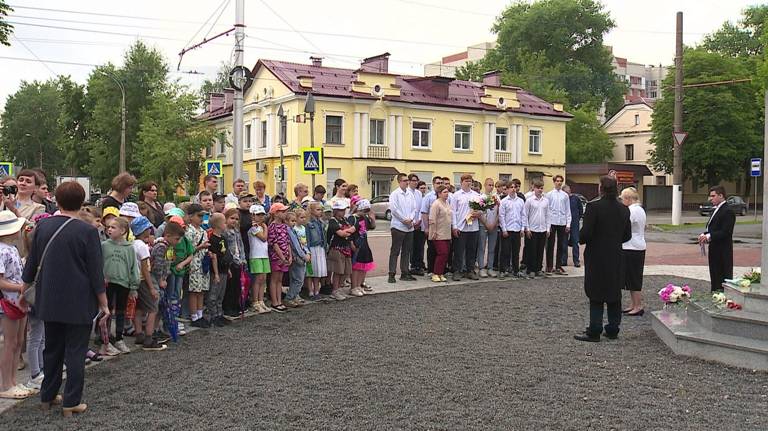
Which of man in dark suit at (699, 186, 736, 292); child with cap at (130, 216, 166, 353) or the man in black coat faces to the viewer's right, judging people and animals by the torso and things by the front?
the child with cap

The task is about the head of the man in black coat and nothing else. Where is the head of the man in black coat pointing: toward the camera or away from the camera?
away from the camera

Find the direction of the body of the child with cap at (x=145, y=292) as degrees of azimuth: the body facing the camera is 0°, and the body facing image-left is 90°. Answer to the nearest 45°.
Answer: approximately 270°

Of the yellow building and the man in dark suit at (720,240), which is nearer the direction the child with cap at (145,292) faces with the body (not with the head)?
the man in dark suit

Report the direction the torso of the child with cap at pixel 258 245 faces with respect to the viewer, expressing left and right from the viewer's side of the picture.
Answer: facing the viewer and to the right of the viewer

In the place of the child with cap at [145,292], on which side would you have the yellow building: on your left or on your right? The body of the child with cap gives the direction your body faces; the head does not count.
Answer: on your left

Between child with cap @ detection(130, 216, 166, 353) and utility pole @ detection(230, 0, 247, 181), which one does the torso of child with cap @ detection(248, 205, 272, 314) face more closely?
the child with cap

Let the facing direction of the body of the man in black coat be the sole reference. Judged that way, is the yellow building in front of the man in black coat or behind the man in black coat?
in front

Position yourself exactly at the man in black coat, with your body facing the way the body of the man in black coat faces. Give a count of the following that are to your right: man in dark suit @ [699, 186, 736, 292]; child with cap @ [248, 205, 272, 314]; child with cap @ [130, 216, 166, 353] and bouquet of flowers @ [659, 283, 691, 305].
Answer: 2

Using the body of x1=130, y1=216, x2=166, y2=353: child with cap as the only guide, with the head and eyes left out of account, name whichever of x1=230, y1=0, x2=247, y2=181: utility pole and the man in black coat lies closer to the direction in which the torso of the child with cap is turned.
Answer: the man in black coat

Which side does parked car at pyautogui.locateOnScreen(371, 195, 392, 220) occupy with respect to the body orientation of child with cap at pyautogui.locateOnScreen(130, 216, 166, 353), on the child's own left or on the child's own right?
on the child's own left

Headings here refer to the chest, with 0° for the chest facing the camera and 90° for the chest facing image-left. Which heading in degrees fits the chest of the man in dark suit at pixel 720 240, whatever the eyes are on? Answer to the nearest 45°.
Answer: approximately 90°

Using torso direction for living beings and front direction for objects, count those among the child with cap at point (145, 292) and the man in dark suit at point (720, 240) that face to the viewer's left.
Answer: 1
